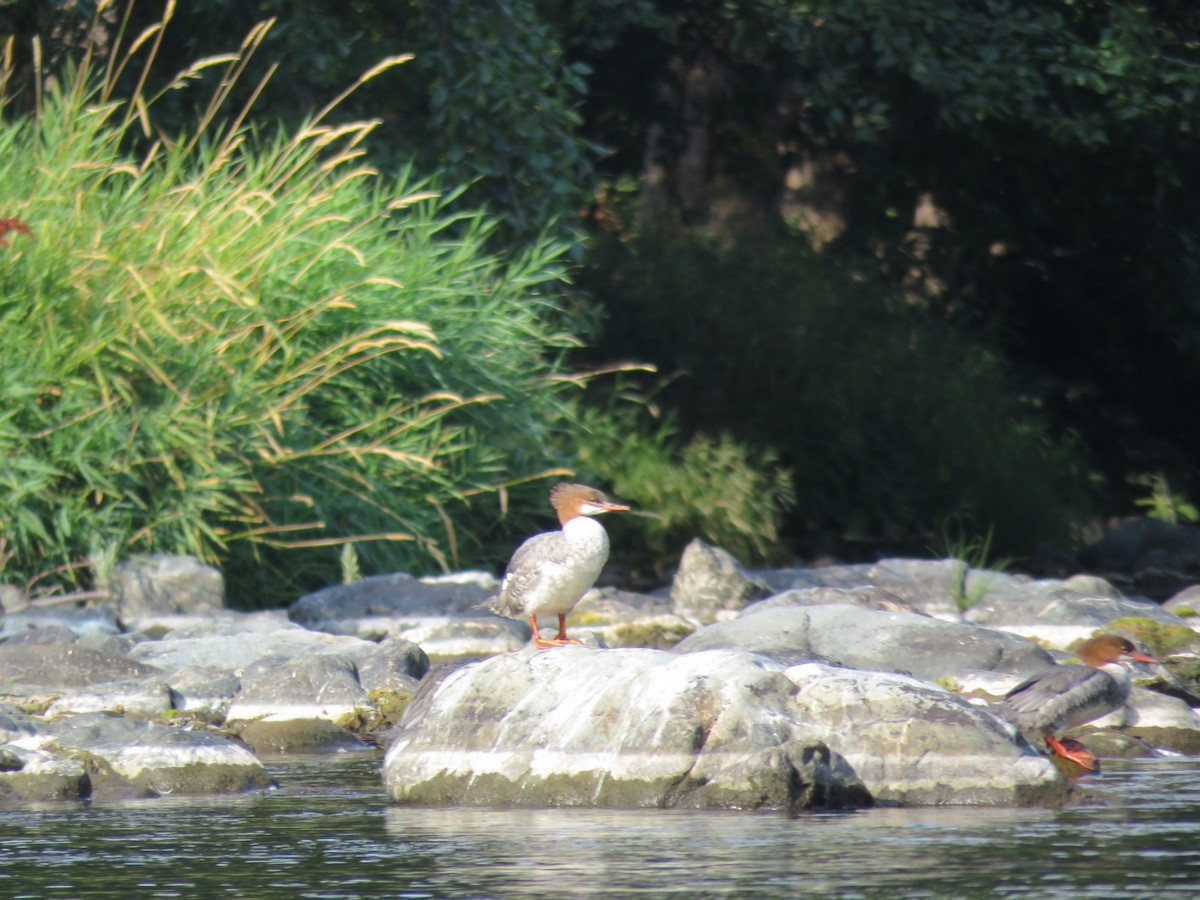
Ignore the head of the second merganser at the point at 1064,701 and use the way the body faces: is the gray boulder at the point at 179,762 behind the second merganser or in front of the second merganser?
behind

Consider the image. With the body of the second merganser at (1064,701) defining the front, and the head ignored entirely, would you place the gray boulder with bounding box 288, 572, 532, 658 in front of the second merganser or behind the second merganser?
behind

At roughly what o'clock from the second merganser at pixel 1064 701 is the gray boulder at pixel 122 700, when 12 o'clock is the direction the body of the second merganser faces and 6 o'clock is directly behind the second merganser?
The gray boulder is roughly at 6 o'clock from the second merganser.

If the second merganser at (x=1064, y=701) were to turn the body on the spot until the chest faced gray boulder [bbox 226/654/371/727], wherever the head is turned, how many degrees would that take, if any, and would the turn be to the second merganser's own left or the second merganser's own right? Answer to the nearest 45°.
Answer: approximately 180°

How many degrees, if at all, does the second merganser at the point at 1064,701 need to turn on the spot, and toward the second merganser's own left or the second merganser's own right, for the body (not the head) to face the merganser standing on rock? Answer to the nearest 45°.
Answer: approximately 180°

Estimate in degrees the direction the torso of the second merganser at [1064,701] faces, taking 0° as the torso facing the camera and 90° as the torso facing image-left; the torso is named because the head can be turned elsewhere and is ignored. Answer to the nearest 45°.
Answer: approximately 270°

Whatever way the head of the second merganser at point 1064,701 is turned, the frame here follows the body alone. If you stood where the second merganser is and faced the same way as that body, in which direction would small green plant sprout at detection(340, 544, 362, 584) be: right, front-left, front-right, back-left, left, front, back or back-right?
back-left

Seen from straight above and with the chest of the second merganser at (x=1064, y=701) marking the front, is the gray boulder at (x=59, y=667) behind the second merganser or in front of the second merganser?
behind

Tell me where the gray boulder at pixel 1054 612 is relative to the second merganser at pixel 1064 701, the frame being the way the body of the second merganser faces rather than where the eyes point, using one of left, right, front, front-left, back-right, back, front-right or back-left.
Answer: left

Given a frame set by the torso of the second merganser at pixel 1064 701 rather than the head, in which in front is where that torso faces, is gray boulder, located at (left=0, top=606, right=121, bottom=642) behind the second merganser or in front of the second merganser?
behind

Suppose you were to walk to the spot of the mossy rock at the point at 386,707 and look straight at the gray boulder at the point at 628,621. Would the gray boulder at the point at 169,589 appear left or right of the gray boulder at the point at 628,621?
left

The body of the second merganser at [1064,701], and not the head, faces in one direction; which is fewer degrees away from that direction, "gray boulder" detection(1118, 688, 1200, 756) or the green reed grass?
the gray boulder

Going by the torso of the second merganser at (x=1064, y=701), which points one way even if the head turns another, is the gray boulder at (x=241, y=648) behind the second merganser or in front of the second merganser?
behind
